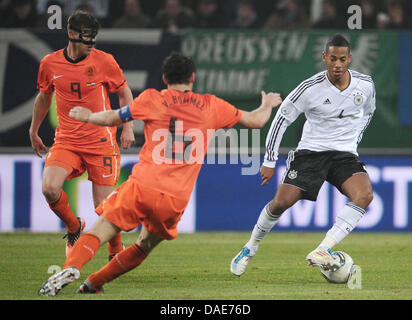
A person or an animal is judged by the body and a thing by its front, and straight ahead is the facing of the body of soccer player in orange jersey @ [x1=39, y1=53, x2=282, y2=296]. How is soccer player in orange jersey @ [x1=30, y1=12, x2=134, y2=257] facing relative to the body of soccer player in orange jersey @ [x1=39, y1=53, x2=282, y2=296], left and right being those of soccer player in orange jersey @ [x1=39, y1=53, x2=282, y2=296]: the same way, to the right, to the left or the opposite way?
the opposite way

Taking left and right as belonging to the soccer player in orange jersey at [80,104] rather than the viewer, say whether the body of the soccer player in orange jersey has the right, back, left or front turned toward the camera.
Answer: front

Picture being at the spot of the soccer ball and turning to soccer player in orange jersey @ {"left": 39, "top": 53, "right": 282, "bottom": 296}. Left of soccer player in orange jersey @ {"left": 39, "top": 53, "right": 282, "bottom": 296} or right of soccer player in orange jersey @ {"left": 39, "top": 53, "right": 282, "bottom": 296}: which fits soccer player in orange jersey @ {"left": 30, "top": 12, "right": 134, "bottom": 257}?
right

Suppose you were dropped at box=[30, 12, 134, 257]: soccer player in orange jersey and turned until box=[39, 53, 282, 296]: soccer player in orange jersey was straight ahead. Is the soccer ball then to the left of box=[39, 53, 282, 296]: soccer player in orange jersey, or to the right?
left

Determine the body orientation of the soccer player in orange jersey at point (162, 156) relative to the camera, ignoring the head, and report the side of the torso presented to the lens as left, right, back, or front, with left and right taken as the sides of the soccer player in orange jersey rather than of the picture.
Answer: back

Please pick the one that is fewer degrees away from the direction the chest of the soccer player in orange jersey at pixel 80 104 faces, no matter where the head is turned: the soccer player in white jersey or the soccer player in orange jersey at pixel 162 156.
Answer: the soccer player in orange jersey

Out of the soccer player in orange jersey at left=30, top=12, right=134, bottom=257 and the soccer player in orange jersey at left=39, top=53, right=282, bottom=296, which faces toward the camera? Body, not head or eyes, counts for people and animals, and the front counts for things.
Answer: the soccer player in orange jersey at left=30, top=12, right=134, bottom=257

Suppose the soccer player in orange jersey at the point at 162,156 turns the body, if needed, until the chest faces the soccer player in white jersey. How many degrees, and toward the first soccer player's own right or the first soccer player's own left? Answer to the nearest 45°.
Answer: approximately 45° to the first soccer player's own right

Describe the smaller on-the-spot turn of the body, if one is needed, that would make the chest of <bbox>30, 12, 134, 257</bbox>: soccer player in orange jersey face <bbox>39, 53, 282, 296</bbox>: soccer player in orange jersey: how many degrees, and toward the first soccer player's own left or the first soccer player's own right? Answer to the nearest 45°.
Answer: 0° — they already face them

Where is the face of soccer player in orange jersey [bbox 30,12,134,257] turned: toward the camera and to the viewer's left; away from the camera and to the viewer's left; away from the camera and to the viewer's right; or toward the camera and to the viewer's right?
toward the camera and to the viewer's right

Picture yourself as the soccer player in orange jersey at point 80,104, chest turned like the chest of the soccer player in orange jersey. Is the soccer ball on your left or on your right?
on your left

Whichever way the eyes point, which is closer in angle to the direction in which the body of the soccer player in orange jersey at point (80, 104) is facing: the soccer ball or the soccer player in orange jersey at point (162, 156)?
the soccer player in orange jersey

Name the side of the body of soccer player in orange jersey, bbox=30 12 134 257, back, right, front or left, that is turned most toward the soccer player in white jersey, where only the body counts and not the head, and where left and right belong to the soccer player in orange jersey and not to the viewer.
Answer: left
